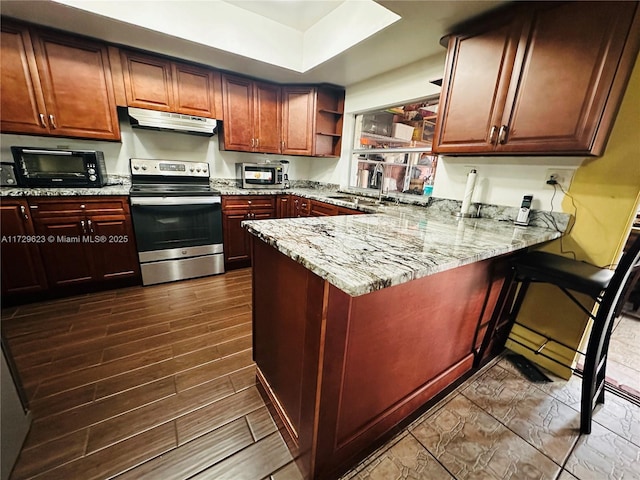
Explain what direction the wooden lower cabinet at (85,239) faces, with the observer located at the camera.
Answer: facing the viewer

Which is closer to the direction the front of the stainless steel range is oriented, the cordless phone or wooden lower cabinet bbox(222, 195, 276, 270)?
the cordless phone

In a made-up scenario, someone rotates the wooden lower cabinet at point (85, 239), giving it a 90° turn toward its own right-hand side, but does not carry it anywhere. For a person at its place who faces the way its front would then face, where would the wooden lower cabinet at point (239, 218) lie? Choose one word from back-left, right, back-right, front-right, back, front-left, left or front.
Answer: back

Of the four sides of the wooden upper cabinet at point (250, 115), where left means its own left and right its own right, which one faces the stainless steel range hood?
right

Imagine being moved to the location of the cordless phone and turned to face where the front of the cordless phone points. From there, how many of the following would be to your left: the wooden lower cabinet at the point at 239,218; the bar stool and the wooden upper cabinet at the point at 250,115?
1

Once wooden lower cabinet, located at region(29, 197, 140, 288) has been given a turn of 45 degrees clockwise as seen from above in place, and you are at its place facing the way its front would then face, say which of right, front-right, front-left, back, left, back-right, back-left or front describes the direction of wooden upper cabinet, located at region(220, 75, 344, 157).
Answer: back-left

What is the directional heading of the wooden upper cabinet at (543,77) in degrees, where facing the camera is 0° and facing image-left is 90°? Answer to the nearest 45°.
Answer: approximately 45°

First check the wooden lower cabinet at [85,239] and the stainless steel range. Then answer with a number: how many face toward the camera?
2
